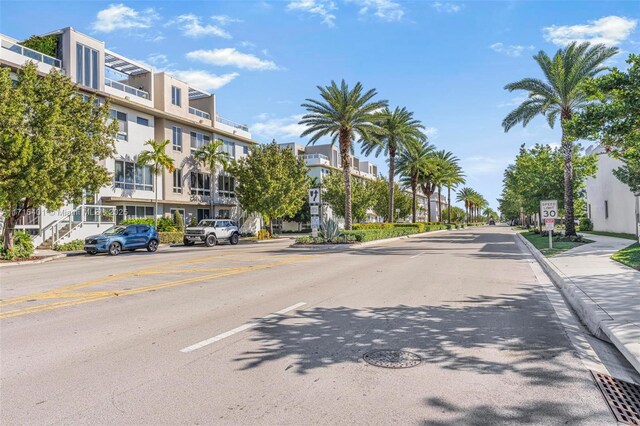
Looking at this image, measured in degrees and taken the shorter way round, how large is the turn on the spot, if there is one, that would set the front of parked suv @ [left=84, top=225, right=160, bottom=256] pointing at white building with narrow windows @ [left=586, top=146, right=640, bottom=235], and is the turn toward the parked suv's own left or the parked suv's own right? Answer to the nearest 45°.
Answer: approximately 135° to the parked suv's own left

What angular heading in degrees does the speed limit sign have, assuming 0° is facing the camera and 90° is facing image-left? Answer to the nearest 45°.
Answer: approximately 0°

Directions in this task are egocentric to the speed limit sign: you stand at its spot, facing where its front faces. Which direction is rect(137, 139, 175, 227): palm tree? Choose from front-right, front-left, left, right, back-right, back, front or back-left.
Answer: right

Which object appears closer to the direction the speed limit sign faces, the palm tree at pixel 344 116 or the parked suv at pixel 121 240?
the parked suv

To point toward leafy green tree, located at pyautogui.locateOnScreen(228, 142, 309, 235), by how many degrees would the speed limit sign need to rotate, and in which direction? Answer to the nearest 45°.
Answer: approximately 135° to its right

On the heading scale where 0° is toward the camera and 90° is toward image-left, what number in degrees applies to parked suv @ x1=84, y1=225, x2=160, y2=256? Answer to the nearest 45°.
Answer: approximately 45°

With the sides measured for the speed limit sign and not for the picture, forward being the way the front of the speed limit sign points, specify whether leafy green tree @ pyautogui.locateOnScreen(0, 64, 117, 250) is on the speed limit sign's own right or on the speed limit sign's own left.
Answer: on the speed limit sign's own right

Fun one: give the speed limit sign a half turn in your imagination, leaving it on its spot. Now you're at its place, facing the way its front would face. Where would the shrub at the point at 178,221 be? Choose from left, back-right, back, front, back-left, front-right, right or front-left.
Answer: left
